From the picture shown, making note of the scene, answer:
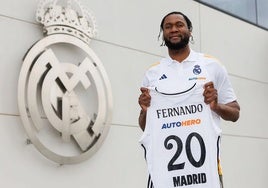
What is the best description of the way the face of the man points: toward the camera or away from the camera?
toward the camera

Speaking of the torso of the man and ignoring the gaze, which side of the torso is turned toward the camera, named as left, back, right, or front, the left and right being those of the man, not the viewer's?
front
